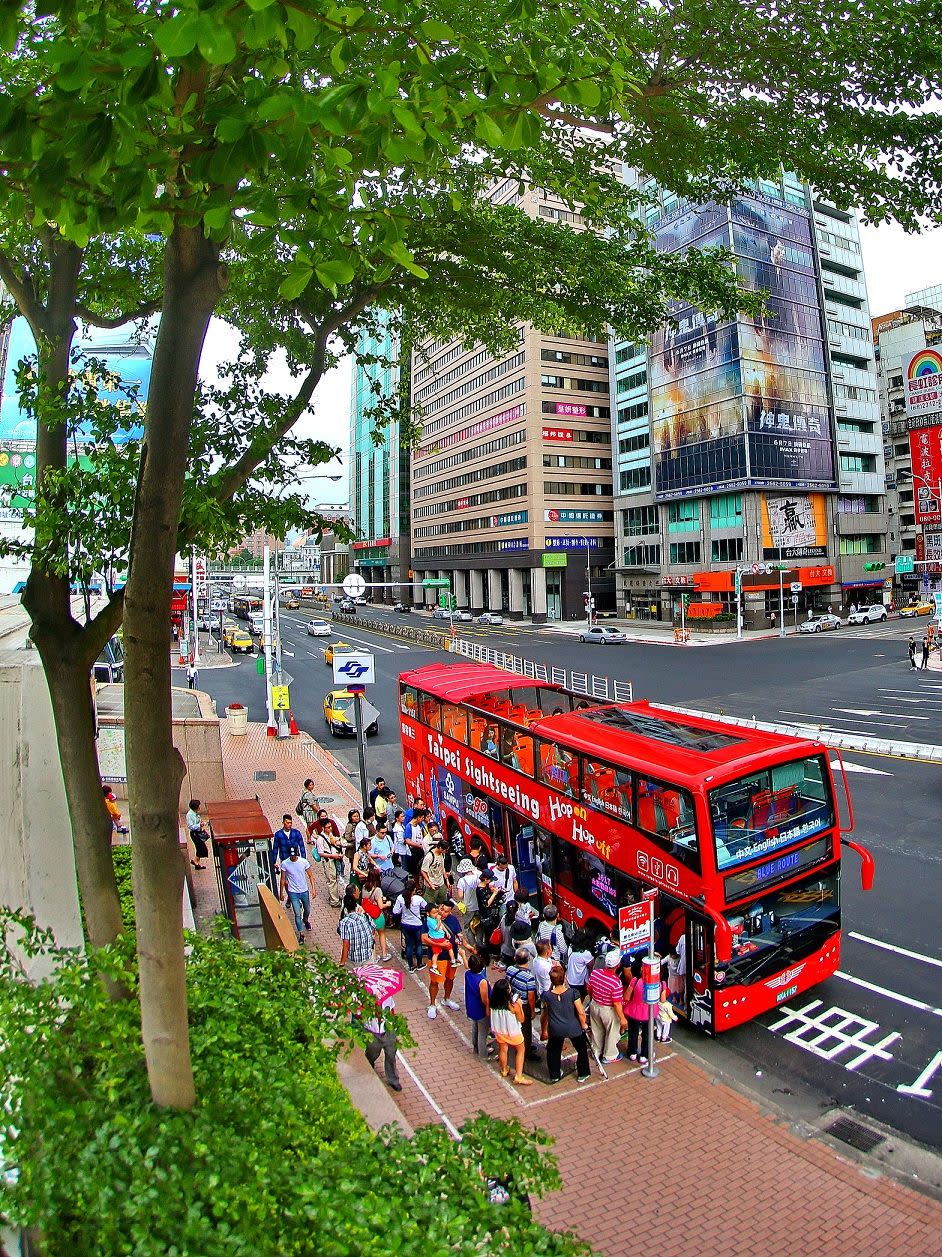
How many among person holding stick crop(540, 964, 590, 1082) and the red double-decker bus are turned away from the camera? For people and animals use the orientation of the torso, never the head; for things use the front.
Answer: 1

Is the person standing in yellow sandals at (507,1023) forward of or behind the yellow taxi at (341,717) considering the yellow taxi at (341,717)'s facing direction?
forward

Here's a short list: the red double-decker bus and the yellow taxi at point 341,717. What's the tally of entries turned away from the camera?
0

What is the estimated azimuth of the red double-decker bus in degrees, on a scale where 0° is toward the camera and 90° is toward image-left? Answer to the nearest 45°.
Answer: approximately 315°

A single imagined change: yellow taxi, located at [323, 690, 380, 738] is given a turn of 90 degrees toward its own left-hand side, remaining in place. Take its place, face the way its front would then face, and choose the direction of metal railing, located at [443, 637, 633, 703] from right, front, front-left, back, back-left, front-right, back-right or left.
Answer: front-left

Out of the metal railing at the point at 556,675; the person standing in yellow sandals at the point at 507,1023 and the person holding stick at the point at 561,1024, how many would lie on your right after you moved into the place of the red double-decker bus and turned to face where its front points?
2

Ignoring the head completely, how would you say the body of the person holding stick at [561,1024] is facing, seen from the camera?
away from the camera

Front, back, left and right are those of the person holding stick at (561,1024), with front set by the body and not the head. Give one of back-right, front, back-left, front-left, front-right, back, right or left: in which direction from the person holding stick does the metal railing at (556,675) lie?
front

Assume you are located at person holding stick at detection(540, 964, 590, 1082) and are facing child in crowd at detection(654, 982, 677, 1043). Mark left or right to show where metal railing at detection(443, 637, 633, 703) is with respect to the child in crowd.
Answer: left

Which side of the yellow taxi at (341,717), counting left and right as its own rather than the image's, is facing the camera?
front

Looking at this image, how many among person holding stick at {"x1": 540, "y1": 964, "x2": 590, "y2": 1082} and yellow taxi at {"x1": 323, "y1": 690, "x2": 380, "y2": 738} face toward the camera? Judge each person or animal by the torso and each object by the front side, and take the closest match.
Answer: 1

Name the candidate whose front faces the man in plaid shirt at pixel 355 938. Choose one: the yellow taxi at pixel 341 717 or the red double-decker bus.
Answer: the yellow taxi

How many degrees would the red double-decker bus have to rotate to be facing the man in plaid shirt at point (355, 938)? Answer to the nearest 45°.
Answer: approximately 135° to its right

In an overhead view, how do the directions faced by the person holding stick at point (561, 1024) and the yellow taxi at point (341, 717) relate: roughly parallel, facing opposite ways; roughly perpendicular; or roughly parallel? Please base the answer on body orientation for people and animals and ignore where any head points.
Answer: roughly parallel, facing opposite ways

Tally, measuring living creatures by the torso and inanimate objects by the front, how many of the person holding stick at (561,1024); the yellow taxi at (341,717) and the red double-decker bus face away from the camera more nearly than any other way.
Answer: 1

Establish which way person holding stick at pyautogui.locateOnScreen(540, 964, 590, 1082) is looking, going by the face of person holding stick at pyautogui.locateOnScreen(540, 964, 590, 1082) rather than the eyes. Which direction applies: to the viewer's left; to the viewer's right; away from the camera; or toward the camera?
away from the camera

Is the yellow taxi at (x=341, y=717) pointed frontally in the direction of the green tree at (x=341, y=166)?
yes
